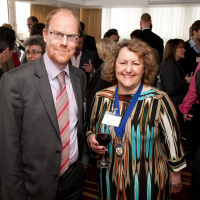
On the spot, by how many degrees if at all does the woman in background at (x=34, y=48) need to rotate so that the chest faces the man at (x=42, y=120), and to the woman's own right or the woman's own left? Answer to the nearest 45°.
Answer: approximately 45° to the woman's own left

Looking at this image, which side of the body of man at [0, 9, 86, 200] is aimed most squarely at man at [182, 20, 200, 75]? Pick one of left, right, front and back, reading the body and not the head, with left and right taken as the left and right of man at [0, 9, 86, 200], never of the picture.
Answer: left

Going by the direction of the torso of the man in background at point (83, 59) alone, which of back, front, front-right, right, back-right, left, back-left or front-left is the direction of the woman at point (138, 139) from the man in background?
front-left

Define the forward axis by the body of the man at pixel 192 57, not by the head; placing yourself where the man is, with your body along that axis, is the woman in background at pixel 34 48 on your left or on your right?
on your right
